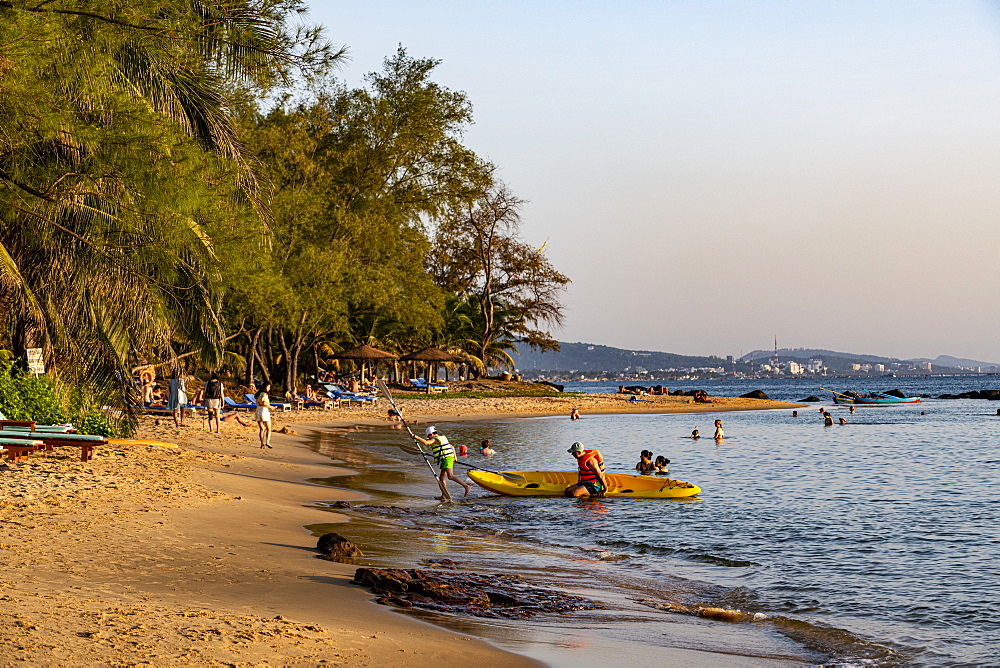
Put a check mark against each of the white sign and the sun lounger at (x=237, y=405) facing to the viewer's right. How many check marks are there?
1

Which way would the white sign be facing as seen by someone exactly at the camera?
facing the viewer

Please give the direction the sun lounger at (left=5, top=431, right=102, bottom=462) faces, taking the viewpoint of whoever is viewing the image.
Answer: facing to the right of the viewer

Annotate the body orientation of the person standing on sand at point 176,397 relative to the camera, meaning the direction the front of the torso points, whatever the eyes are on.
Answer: away from the camera

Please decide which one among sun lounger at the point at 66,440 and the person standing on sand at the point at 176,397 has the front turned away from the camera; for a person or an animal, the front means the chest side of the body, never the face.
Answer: the person standing on sand

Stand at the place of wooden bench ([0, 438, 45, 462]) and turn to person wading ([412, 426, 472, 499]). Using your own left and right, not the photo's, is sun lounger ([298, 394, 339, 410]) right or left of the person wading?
left

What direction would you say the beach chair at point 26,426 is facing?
to the viewer's right

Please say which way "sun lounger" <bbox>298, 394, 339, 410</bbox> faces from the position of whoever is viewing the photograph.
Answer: facing to the right of the viewer

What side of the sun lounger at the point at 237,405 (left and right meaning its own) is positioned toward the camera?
right

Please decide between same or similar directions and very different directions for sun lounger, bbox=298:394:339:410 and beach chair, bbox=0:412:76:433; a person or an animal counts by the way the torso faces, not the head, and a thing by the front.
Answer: same or similar directions

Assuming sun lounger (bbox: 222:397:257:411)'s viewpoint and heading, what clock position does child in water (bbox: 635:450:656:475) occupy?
The child in water is roughly at 2 o'clock from the sun lounger.

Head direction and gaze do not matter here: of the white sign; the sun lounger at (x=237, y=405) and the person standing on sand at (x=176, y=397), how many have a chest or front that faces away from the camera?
1
